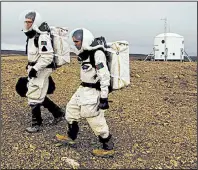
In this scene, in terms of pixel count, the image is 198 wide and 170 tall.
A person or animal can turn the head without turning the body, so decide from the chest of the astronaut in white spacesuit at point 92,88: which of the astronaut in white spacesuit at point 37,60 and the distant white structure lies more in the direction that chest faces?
the astronaut in white spacesuit

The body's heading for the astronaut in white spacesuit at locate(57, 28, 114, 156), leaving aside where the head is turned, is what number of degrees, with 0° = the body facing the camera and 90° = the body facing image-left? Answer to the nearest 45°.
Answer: approximately 90°

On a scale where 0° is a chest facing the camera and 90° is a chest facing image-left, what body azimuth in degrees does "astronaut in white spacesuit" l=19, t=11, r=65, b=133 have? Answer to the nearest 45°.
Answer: approximately 45°

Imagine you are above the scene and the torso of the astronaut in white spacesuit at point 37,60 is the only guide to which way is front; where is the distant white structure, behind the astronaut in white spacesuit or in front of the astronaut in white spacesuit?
behind

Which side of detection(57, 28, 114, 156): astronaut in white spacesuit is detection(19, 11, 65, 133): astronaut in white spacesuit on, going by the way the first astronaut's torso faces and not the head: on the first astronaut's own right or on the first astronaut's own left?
on the first astronaut's own right

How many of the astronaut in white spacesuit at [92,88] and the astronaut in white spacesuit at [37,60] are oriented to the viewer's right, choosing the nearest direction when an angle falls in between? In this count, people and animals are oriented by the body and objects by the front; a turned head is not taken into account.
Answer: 0

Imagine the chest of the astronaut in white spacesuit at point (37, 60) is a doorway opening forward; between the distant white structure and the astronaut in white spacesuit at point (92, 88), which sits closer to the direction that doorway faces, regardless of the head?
the astronaut in white spacesuit
